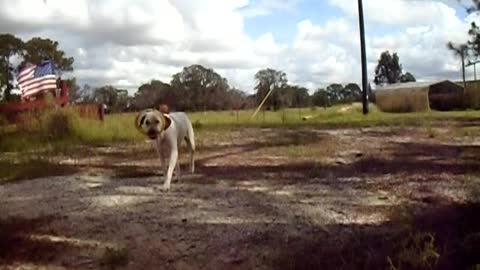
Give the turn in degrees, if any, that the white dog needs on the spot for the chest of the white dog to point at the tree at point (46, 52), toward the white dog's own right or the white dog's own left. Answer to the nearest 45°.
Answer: approximately 135° to the white dog's own right

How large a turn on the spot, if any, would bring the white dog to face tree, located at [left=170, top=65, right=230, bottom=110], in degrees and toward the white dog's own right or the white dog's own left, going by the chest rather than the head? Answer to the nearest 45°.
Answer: approximately 135° to the white dog's own right

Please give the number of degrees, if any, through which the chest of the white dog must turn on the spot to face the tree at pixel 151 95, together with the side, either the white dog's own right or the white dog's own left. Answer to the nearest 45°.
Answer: approximately 135° to the white dog's own right

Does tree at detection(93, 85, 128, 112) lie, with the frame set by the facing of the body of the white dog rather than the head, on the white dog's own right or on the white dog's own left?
on the white dog's own right

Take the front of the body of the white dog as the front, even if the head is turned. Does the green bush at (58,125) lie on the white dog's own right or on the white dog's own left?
on the white dog's own right

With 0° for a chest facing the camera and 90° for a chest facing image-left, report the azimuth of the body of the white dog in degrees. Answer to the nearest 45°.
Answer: approximately 45°

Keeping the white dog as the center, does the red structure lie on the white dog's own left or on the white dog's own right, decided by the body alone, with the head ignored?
on the white dog's own right
